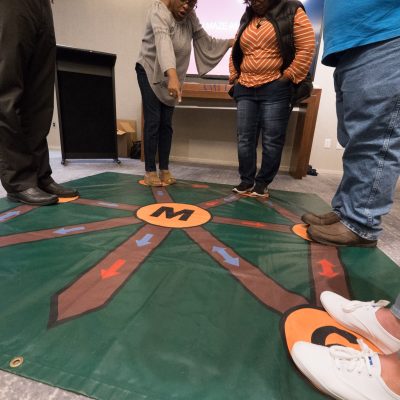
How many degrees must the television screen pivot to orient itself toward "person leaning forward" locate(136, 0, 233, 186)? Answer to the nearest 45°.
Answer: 0° — it already faces them

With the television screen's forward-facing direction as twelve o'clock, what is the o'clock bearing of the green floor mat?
The green floor mat is roughly at 12 o'clock from the television screen.

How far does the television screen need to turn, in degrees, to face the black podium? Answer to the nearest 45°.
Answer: approximately 45° to its right

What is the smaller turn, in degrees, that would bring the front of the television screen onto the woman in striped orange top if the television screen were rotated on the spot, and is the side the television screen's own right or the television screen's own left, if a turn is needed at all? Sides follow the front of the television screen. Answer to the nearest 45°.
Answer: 0° — it already faces them

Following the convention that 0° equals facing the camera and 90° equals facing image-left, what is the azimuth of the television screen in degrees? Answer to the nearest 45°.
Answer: approximately 0°
